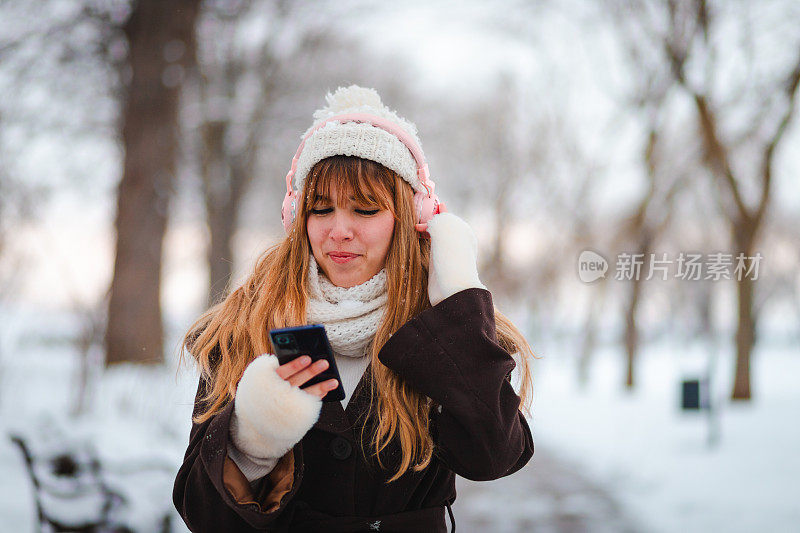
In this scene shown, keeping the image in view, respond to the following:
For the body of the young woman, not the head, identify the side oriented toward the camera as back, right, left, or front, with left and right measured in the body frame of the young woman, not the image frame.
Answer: front

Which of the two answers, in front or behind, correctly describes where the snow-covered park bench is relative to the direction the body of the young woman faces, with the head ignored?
behind
